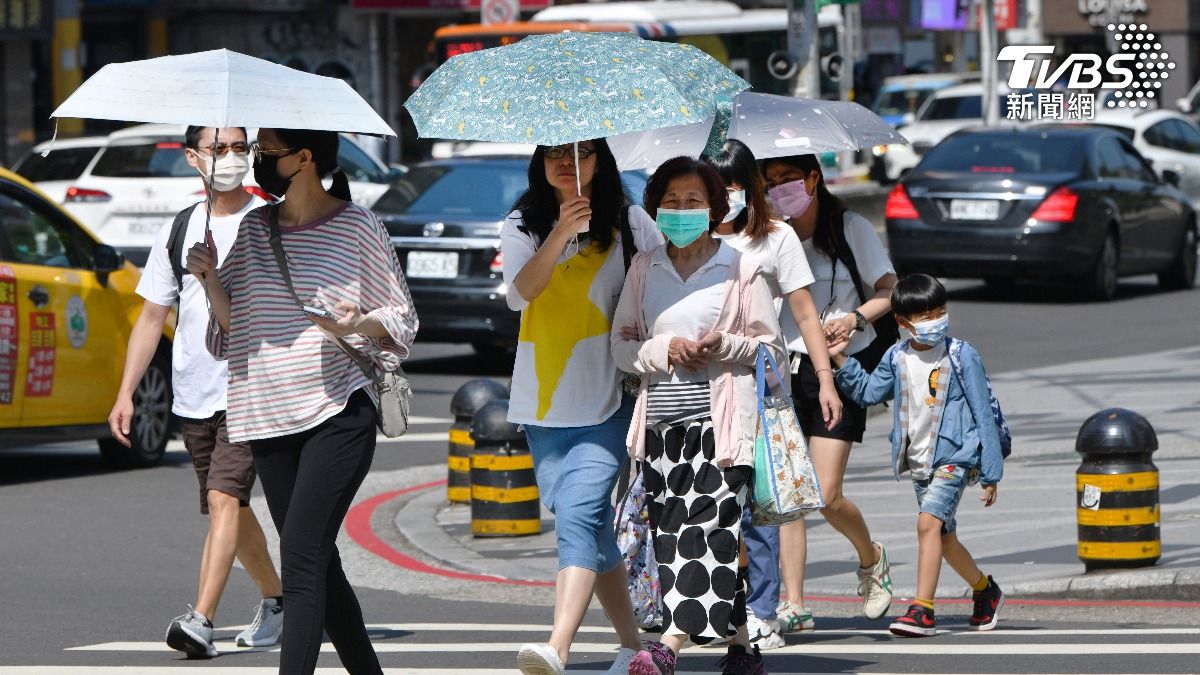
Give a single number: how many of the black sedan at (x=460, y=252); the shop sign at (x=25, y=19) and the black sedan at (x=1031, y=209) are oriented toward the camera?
1

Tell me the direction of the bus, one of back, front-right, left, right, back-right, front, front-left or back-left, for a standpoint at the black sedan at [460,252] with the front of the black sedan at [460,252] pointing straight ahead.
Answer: front-left

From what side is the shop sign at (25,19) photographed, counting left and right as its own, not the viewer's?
front

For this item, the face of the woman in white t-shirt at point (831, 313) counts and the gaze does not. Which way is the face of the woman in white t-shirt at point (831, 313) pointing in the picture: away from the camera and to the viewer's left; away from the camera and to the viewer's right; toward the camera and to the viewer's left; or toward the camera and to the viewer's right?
toward the camera and to the viewer's left

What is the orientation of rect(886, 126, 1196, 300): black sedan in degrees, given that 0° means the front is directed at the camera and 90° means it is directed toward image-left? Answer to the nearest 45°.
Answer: approximately 225°

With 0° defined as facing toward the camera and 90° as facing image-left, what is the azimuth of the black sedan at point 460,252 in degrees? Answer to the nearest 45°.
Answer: approximately 225°

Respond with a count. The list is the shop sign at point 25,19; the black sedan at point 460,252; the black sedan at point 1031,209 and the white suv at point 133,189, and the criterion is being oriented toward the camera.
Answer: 1

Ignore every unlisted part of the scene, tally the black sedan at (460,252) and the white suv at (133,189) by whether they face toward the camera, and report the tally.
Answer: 0

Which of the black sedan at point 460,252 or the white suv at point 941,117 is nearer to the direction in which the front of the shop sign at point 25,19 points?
the black sedan

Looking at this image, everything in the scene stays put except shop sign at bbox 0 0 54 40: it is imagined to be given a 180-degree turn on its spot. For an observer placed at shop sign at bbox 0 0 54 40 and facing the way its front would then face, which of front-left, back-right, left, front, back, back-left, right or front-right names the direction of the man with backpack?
back

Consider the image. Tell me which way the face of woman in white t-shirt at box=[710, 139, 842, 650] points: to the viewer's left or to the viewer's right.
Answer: to the viewer's left

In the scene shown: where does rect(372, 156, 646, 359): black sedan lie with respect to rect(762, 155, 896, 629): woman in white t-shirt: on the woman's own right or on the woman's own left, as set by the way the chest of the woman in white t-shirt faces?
on the woman's own right
